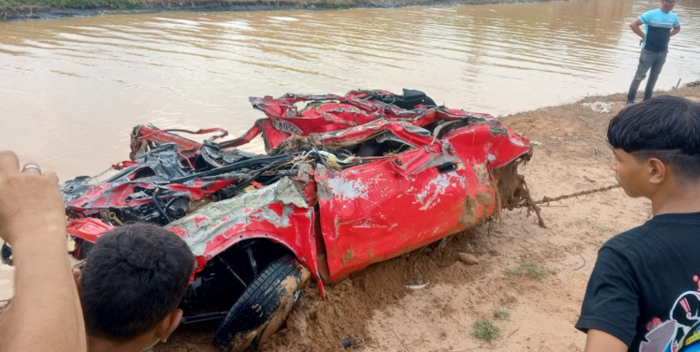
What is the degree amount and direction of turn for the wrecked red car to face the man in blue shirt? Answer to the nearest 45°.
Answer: approximately 180°

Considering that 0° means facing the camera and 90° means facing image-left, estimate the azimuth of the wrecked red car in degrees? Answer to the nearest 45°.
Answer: approximately 45°

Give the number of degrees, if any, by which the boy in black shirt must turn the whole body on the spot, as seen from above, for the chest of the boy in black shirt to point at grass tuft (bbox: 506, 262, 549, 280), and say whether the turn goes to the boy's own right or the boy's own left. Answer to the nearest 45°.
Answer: approximately 45° to the boy's own right

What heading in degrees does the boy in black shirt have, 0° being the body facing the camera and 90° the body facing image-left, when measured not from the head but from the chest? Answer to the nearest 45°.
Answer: approximately 135°

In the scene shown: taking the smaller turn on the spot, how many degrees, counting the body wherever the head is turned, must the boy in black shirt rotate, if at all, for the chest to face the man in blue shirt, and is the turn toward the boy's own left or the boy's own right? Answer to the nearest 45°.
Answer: approximately 45° to the boy's own right
